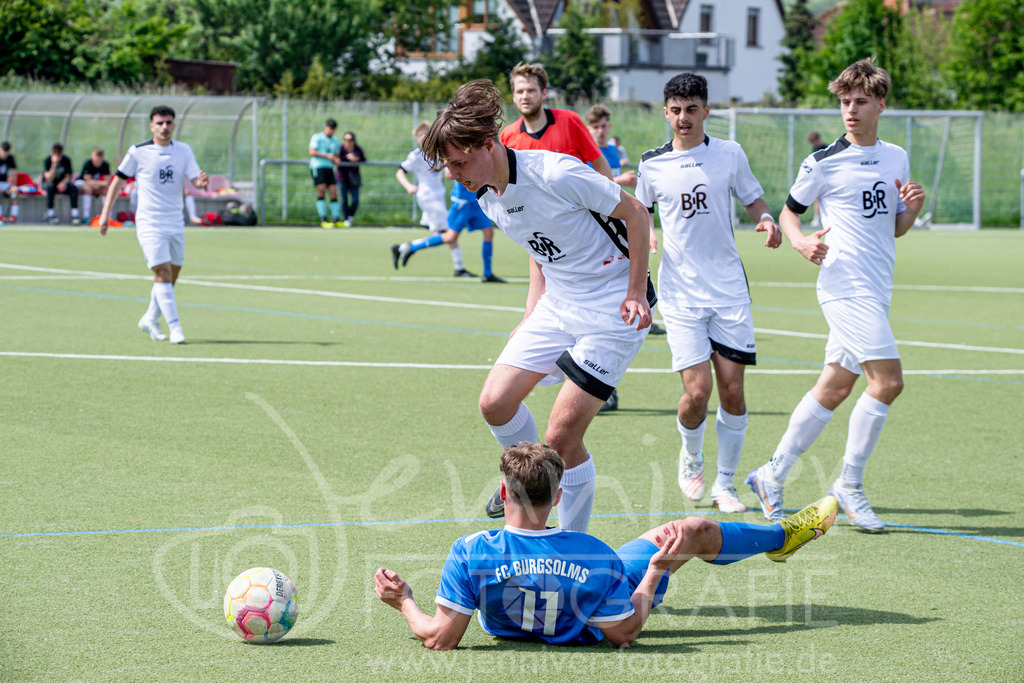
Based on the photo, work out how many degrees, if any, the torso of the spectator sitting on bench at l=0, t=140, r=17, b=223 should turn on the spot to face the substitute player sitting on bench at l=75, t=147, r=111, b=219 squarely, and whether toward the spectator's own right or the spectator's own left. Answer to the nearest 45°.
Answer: approximately 90° to the spectator's own left

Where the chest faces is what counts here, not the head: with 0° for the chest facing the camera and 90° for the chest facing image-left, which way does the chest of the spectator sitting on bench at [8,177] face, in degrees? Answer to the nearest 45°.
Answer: approximately 0°

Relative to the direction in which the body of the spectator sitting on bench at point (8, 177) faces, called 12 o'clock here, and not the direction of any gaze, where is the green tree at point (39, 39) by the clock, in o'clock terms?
The green tree is roughly at 6 o'clock from the spectator sitting on bench.

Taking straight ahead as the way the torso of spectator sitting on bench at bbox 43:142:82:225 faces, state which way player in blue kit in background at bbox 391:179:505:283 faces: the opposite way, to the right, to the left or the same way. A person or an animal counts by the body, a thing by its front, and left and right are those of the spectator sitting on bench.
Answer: to the left

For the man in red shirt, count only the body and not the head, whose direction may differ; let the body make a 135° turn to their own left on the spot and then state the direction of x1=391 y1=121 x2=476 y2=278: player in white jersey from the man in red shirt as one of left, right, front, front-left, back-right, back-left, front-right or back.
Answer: left

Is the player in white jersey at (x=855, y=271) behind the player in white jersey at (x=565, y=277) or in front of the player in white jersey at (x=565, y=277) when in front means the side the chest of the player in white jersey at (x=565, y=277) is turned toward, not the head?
behind
